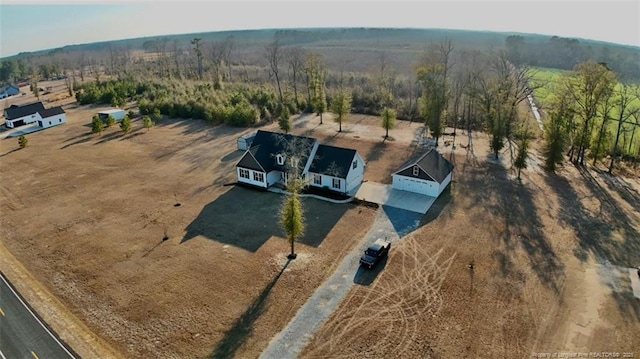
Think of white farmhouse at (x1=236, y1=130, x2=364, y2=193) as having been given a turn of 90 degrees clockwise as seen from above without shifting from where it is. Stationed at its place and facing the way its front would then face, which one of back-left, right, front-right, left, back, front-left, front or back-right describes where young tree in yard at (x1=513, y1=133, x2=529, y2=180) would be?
back-right

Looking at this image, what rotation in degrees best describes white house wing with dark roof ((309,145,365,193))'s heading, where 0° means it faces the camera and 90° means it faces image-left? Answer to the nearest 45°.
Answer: approximately 45°

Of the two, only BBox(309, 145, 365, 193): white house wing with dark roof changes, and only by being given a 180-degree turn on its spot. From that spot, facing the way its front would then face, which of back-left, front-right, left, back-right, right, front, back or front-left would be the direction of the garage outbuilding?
front-right

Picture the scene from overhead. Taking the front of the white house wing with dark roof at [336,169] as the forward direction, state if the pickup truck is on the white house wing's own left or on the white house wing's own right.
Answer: on the white house wing's own left

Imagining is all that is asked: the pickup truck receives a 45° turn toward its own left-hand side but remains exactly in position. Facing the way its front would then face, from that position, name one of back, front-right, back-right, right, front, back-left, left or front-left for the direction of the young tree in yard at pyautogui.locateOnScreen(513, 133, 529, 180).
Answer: back-left

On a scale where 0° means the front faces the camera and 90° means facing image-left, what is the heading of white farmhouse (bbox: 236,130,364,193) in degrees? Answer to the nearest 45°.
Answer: approximately 45°

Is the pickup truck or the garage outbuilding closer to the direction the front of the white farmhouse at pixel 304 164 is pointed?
the pickup truck

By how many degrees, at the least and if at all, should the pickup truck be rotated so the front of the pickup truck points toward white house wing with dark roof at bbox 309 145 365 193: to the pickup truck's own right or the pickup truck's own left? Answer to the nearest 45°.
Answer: approximately 135° to the pickup truck's own right

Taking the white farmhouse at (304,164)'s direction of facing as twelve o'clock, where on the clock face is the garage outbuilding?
The garage outbuilding is roughly at 8 o'clock from the white farmhouse.

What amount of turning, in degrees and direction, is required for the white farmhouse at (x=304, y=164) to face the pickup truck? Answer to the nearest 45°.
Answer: approximately 45° to its left
